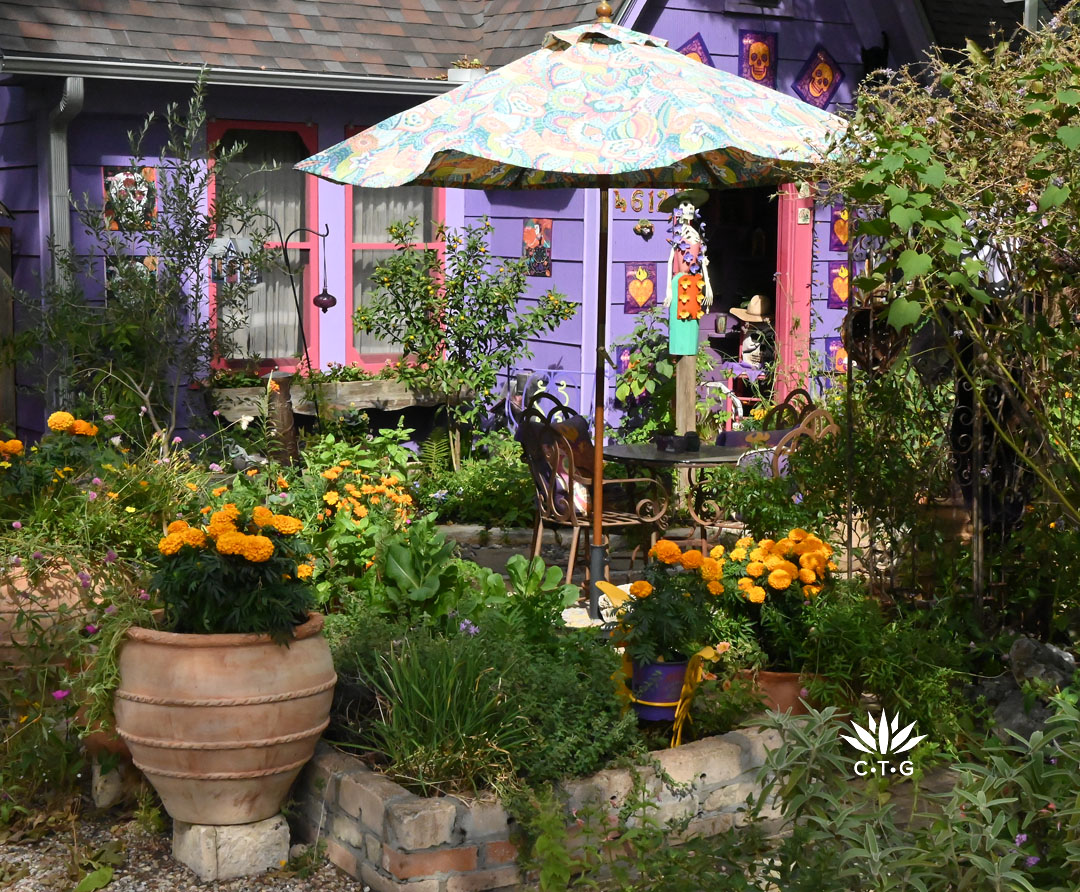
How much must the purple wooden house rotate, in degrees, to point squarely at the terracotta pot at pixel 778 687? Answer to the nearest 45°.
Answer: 0° — it already faces it

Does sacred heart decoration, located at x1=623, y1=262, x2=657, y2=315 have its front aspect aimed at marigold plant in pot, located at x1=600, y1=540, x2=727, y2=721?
yes

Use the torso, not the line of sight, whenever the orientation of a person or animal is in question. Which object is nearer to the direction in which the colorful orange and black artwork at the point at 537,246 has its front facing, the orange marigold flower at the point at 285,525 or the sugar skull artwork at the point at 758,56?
the orange marigold flower

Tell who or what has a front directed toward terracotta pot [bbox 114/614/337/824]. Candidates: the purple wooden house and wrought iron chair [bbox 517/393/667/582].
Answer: the purple wooden house

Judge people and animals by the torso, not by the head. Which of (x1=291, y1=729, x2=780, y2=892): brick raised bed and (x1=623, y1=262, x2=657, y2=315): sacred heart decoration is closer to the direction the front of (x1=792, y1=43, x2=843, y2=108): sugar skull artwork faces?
the brick raised bed

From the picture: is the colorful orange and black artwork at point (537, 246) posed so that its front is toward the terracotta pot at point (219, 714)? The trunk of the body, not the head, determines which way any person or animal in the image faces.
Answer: yes

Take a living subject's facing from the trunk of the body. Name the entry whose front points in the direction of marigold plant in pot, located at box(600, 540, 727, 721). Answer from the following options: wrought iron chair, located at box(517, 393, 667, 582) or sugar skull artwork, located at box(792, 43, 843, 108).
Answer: the sugar skull artwork
